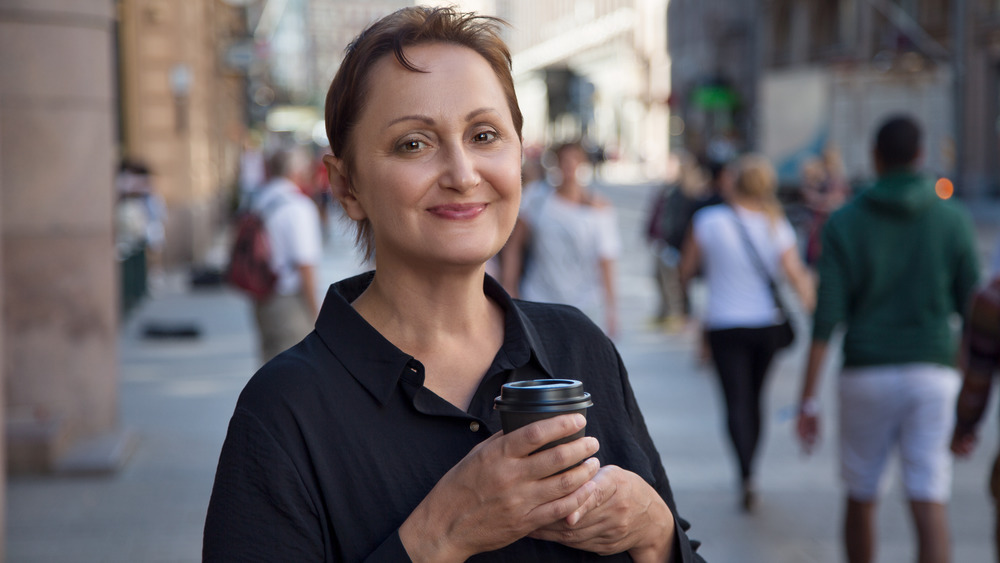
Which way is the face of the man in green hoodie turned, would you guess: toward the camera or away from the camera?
away from the camera

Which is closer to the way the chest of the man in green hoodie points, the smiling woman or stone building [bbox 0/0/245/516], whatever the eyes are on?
the stone building

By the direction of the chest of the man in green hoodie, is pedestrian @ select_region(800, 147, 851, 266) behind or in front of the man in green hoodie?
in front

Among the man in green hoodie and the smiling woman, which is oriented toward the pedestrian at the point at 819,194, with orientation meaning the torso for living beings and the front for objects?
the man in green hoodie

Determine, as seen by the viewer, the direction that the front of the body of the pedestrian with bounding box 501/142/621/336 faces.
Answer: toward the camera

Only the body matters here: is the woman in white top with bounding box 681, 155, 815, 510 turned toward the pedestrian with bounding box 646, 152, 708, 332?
yes

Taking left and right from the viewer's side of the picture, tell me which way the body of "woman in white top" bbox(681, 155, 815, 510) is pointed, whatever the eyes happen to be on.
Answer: facing away from the viewer

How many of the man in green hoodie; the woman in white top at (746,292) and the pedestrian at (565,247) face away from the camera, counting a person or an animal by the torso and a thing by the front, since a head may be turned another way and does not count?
2

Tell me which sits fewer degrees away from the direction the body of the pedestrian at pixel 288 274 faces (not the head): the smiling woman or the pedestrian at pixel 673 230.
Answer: the pedestrian
